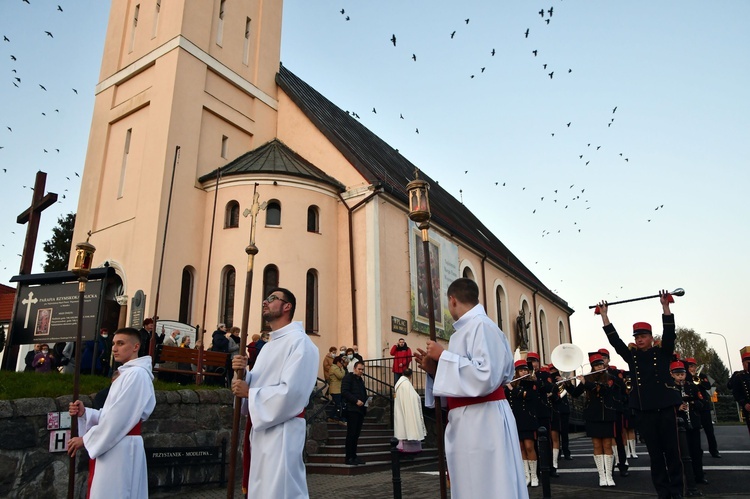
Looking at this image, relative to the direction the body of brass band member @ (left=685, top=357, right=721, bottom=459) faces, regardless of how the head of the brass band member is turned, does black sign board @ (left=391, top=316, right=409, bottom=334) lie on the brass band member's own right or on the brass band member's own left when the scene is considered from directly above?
on the brass band member's own right

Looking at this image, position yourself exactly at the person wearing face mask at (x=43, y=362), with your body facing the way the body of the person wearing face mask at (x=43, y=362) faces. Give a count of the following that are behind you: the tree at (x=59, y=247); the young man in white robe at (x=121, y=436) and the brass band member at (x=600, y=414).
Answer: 1

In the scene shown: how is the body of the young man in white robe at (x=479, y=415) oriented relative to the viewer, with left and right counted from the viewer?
facing away from the viewer and to the left of the viewer

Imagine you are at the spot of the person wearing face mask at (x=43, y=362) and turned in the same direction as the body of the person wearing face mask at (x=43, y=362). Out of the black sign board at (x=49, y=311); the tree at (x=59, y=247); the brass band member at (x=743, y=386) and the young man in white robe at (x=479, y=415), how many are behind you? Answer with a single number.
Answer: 1

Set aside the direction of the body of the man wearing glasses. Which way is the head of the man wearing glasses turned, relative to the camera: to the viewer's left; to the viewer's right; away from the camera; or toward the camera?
to the viewer's left

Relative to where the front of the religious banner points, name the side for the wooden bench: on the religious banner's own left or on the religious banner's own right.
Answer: on the religious banner's own right

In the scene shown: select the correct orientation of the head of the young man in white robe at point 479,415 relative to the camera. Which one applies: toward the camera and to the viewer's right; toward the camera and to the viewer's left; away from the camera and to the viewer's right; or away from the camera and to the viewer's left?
away from the camera and to the viewer's left

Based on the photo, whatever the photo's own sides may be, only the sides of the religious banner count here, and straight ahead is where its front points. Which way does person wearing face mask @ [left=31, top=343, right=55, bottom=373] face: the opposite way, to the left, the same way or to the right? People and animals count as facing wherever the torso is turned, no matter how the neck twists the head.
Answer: the same way

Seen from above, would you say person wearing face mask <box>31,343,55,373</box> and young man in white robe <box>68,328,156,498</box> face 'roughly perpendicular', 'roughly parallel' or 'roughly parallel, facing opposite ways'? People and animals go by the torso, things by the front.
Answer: roughly perpendicular

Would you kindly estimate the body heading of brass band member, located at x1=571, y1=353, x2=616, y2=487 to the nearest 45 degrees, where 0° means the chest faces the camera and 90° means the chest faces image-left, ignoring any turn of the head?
approximately 0°

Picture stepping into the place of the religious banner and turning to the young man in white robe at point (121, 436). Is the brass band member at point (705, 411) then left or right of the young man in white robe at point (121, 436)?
left

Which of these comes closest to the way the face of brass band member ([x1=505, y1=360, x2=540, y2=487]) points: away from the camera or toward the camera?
toward the camera

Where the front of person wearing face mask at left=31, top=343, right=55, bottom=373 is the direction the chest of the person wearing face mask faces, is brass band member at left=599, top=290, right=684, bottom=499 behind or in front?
in front

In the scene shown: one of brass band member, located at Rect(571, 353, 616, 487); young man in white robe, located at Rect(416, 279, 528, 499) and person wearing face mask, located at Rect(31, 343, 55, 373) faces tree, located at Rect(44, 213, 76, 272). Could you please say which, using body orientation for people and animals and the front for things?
the young man in white robe
